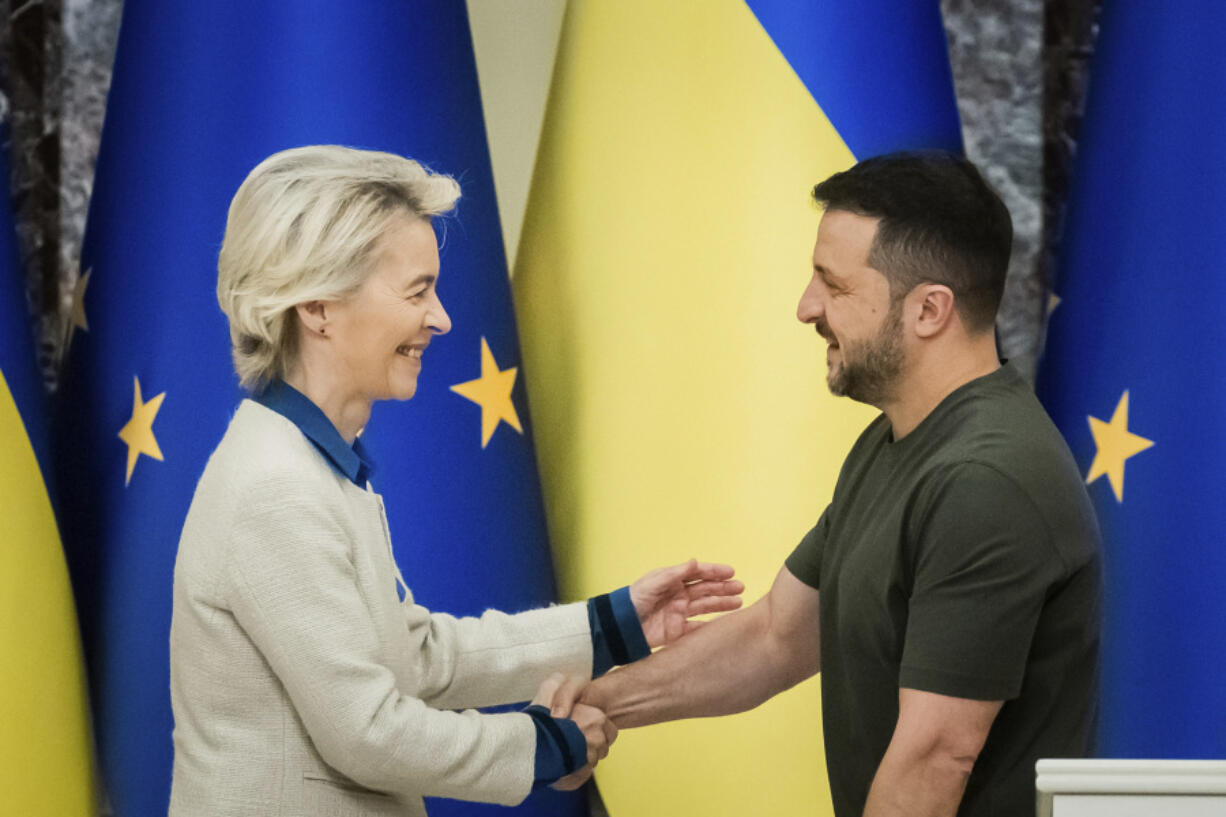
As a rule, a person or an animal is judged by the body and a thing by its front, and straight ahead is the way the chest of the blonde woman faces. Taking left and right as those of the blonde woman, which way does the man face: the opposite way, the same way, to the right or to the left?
the opposite way

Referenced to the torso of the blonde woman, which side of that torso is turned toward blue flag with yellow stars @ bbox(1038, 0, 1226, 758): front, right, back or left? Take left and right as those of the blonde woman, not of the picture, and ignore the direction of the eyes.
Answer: front

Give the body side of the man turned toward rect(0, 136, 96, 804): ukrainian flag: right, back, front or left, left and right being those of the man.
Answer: front

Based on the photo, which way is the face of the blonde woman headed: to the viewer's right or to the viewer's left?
to the viewer's right

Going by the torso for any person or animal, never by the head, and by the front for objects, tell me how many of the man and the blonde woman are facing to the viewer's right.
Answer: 1

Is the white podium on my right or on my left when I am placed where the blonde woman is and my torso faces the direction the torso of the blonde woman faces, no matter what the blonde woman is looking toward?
on my right

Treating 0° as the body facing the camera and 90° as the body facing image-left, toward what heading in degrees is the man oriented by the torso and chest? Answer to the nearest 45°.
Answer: approximately 90°

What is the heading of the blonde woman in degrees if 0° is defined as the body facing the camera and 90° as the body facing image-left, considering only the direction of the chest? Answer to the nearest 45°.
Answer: approximately 270°

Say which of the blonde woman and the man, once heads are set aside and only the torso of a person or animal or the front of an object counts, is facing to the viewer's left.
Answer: the man

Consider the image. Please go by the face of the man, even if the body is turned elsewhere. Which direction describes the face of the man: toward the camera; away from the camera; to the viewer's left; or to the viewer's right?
to the viewer's left
